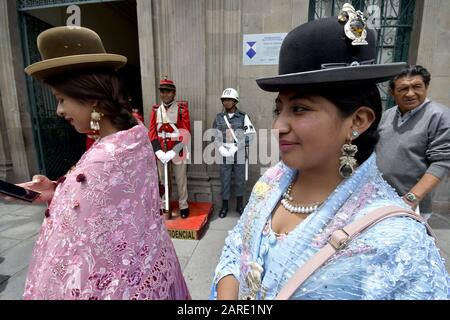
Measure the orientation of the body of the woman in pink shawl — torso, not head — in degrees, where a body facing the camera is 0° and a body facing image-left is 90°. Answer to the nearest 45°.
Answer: approximately 90°

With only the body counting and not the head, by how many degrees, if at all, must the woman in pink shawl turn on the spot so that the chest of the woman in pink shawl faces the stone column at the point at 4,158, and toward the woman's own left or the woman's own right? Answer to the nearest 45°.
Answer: approximately 90° to the woman's own right

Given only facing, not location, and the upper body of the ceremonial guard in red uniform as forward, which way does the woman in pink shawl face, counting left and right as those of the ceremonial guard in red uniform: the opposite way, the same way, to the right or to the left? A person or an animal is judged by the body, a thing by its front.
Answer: to the right

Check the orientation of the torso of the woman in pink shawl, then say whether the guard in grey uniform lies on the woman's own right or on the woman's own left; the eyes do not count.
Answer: on the woman's own right

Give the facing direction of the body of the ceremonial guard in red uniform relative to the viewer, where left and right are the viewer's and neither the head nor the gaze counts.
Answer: facing the viewer

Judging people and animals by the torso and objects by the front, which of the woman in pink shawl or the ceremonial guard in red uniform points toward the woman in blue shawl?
the ceremonial guard in red uniform

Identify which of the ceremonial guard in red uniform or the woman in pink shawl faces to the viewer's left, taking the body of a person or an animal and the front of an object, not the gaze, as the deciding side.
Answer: the woman in pink shawl

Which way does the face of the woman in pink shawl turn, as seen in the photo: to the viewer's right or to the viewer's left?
to the viewer's left

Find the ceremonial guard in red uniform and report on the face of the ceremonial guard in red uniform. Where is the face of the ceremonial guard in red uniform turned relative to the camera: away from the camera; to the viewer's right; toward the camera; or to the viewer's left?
toward the camera

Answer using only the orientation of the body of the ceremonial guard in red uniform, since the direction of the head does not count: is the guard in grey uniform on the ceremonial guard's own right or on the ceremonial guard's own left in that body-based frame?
on the ceremonial guard's own left

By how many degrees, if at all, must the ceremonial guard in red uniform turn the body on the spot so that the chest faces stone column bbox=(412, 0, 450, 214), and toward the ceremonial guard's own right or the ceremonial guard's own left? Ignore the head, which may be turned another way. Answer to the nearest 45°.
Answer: approximately 90° to the ceremonial guard's own left

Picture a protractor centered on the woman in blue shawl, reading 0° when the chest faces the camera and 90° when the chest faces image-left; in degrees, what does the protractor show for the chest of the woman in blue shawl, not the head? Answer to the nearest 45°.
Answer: approximately 45°
